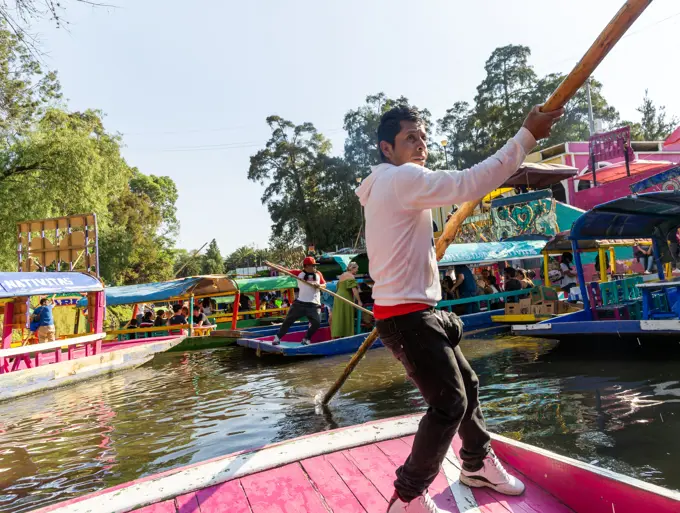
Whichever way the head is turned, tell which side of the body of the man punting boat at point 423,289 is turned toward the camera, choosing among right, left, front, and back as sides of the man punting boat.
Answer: right

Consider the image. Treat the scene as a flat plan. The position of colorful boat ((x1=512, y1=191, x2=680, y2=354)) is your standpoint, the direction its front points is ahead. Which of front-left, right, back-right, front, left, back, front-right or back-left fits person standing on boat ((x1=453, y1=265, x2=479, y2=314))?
front-right

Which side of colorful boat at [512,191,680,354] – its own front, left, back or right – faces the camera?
left

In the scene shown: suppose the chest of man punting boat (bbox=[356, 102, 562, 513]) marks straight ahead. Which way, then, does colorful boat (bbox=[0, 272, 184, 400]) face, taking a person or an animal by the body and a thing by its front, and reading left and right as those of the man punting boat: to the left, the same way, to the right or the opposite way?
to the left

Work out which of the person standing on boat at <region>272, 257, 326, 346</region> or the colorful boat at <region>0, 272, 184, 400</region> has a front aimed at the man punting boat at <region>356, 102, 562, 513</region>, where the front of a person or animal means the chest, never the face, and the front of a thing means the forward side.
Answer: the person standing on boat

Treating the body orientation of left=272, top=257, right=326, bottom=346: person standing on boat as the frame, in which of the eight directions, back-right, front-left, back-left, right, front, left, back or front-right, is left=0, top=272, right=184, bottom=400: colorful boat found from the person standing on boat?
right

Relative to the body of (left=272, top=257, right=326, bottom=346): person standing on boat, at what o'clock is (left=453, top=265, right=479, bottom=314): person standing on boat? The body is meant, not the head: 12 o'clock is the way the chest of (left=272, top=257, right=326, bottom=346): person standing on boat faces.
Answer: (left=453, top=265, right=479, bottom=314): person standing on boat is roughly at 8 o'clock from (left=272, top=257, right=326, bottom=346): person standing on boat.
